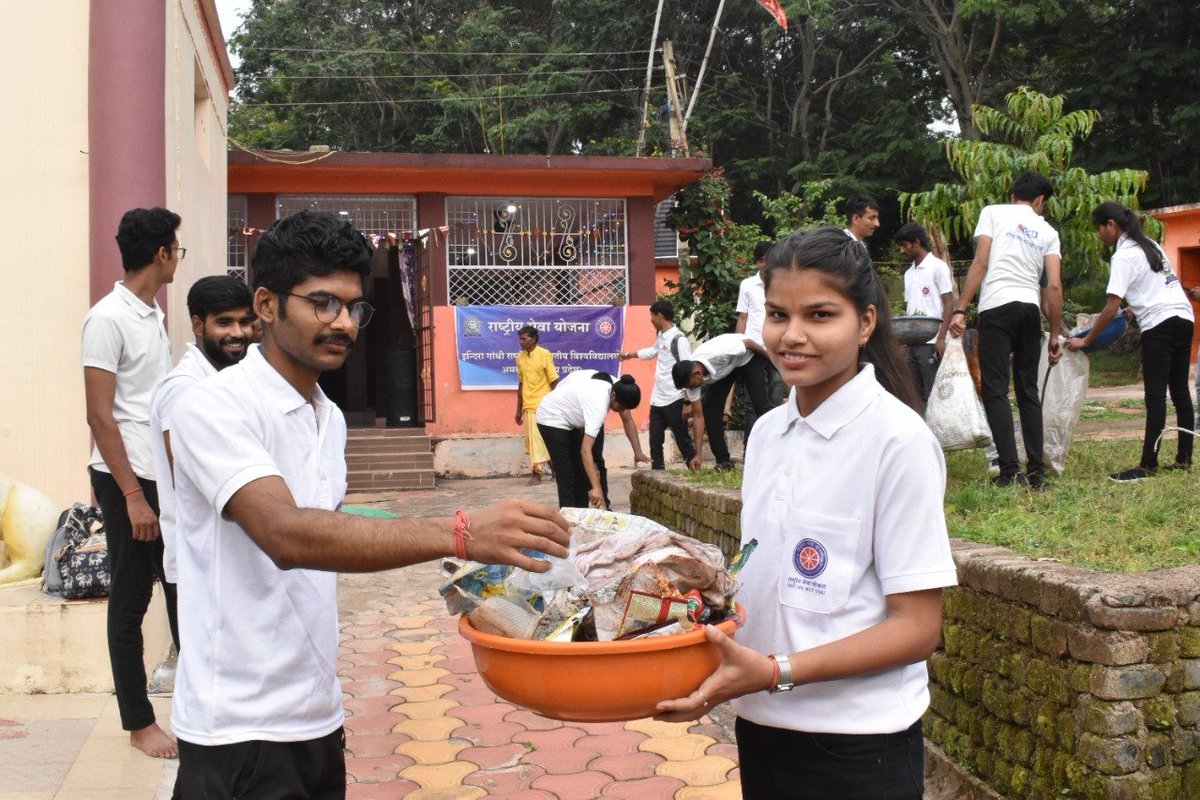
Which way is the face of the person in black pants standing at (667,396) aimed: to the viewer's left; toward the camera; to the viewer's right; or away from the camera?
to the viewer's left

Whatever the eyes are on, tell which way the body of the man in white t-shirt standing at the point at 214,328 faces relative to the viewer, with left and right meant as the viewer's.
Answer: facing the viewer and to the right of the viewer

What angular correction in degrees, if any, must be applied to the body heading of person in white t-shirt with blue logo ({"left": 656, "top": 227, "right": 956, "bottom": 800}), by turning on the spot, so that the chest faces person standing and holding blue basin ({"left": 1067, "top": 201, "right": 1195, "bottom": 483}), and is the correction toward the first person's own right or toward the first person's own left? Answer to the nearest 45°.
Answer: approximately 135° to the first person's own right

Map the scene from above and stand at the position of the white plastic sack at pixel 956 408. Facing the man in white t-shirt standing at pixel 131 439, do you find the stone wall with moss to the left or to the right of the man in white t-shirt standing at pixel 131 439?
left

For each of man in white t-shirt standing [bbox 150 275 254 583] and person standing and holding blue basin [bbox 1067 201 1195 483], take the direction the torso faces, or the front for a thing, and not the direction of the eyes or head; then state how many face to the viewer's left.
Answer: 1

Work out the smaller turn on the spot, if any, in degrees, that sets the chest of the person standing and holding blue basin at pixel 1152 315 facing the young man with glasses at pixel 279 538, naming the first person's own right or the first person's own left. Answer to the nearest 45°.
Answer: approximately 90° to the first person's own left

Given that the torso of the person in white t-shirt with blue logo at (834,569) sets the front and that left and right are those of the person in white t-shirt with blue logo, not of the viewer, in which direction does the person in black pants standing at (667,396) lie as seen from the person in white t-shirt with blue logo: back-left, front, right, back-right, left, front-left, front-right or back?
back-right

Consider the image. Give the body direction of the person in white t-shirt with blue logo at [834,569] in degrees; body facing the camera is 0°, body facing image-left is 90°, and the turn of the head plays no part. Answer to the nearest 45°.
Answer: approximately 45°

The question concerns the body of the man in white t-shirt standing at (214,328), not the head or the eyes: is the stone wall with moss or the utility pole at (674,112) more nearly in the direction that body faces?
the stone wall with moss

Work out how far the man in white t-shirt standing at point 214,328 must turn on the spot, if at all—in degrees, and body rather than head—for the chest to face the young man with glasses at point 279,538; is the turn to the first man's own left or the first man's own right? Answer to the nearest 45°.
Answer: approximately 45° to the first man's own right

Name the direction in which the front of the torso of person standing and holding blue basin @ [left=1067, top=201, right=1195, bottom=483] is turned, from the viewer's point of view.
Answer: to the viewer's left

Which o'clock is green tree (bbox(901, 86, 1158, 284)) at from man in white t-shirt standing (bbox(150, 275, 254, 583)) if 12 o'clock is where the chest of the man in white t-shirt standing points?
The green tree is roughly at 9 o'clock from the man in white t-shirt standing.

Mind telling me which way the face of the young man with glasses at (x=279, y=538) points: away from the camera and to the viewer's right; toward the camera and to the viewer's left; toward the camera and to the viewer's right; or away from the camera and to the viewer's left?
toward the camera and to the viewer's right
